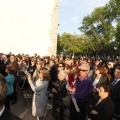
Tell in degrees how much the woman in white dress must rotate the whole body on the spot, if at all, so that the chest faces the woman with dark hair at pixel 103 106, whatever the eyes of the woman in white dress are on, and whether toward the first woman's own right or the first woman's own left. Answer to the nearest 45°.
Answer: approximately 135° to the first woman's own left

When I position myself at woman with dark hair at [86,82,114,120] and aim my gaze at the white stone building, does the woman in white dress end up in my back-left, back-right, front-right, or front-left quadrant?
front-left

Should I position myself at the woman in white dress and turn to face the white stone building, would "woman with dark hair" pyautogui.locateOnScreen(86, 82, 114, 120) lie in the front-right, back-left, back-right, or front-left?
back-right

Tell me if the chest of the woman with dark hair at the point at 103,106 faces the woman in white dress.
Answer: no

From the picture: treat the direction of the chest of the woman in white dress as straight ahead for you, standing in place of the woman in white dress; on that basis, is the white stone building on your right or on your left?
on your right
